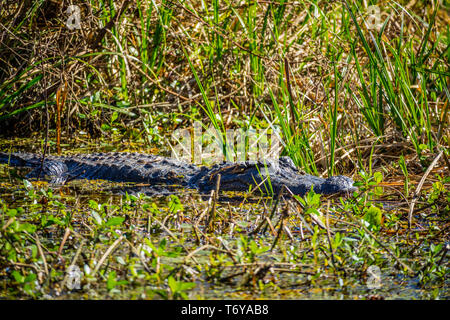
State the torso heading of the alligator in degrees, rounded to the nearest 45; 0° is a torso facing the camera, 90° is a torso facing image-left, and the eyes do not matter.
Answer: approximately 270°
